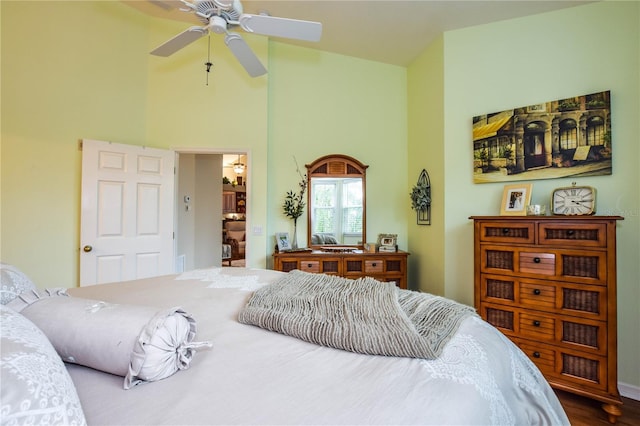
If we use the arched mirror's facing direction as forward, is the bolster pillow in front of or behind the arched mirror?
in front

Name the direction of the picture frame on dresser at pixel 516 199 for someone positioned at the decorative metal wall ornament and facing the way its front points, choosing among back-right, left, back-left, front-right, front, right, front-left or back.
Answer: left

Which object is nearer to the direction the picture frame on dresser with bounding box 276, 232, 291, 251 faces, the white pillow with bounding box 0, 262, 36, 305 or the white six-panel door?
the white pillow

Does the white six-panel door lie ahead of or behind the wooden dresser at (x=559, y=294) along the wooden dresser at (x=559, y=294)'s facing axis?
ahead

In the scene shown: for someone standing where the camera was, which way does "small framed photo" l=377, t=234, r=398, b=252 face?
facing the viewer

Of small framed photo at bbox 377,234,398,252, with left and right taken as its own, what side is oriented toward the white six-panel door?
right

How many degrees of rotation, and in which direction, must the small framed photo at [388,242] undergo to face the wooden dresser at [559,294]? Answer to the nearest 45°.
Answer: approximately 45° to its left

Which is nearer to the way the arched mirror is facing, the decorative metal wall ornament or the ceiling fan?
the ceiling fan

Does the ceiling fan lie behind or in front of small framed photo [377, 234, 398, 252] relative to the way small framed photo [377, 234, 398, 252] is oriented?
in front

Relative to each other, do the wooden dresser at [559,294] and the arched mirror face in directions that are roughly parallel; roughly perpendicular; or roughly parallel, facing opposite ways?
roughly perpendicular

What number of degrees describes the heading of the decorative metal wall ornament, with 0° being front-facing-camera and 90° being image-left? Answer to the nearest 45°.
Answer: approximately 45°

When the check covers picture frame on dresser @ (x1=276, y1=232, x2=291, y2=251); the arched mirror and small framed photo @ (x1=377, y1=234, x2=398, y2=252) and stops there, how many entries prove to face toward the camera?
3

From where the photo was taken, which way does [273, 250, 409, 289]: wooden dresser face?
toward the camera

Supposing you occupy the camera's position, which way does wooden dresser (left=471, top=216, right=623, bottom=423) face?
facing the viewer and to the left of the viewer
